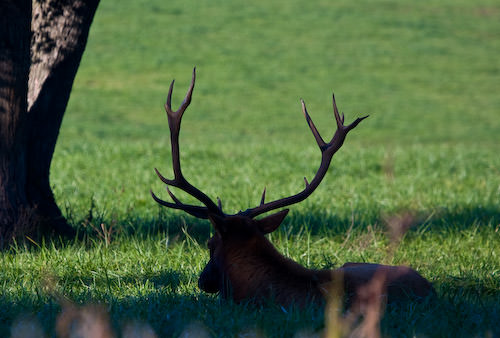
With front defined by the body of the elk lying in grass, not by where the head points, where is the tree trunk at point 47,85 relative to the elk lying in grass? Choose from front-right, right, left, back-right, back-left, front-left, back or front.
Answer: front-right

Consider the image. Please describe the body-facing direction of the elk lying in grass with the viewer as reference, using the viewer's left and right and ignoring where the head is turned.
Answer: facing to the left of the viewer

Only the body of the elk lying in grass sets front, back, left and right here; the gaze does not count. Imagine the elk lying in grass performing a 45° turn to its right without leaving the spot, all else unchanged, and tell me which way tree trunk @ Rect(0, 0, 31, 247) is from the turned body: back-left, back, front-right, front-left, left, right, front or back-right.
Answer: front
